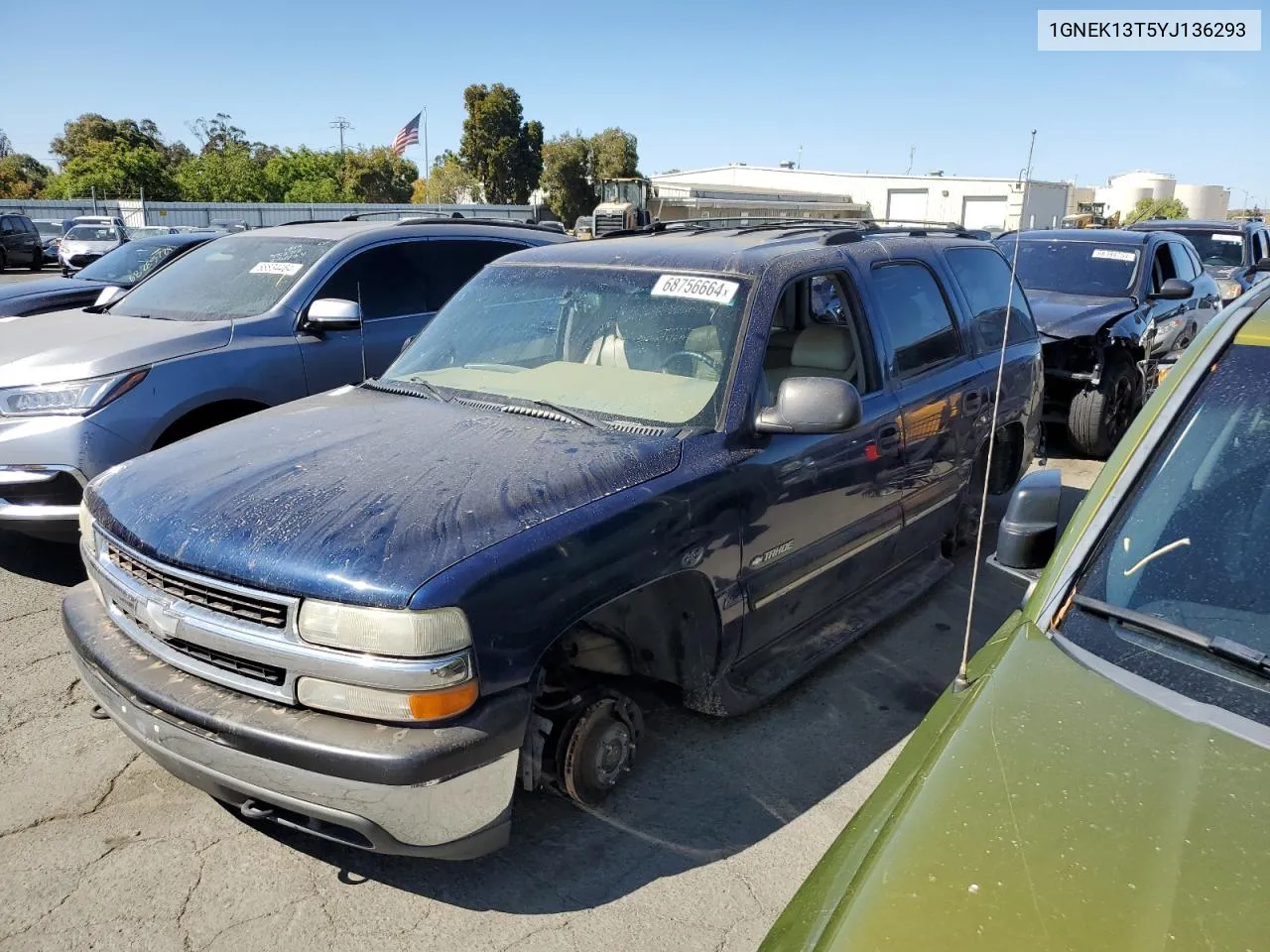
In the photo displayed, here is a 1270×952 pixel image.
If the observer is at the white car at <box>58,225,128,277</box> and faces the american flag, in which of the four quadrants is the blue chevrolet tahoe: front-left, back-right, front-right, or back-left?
back-right

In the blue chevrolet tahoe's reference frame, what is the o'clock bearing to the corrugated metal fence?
The corrugated metal fence is roughly at 4 o'clock from the blue chevrolet tahoe.

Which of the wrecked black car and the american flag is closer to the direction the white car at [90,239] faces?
the wrecked black car

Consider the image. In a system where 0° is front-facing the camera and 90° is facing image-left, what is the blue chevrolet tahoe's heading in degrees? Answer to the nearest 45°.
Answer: approximately 45°

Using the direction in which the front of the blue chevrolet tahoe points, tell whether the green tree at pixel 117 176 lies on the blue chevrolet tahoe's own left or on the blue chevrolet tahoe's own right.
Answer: on the blue chevrolet tahoe's own right

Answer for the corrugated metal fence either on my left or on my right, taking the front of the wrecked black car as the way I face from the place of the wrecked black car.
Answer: on my right

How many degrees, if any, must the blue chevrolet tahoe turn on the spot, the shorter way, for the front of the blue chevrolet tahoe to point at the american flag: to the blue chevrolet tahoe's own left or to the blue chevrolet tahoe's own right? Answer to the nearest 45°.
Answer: approximately 135° to the blue chevrolet tahoe's own right

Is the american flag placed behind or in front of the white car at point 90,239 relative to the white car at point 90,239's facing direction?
behind

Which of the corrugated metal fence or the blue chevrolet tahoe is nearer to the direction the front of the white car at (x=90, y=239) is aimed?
the blue chevrolet tahoe

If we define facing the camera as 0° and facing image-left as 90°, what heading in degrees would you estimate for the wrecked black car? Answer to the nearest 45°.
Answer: approximately 45°

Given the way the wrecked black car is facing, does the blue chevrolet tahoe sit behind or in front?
in front

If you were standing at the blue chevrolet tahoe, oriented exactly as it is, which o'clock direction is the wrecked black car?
The wrecked black car is roughly at 6 o'clock from the blue chevrolet tahoe.

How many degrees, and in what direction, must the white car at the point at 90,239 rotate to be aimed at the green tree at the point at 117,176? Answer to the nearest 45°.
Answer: approximately 135° to its right
